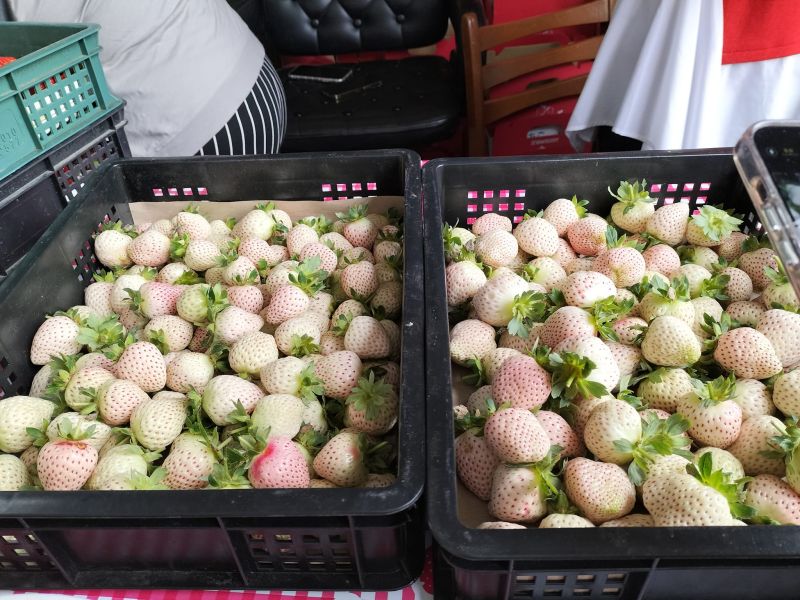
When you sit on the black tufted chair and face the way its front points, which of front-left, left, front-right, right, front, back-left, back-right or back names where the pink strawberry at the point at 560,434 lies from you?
front

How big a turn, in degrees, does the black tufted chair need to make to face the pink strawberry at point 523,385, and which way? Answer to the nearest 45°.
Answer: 0° — it already faces it

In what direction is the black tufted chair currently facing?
toward the camera

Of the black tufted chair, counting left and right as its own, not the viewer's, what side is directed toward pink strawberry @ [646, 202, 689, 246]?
front

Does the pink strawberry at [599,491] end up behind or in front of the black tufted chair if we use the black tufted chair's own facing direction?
in front

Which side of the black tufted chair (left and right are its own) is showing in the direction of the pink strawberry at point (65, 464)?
front

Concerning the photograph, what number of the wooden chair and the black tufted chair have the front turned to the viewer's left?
0

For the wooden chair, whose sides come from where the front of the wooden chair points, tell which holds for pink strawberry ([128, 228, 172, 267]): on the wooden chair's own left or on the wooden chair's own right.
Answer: on the wooden chair's own right

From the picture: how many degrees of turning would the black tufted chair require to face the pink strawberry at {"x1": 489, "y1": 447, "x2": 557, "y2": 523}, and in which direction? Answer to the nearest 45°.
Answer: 0° — it already faces it

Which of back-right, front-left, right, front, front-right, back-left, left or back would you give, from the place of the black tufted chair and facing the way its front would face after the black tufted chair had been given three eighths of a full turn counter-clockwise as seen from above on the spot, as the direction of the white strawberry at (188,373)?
back-right

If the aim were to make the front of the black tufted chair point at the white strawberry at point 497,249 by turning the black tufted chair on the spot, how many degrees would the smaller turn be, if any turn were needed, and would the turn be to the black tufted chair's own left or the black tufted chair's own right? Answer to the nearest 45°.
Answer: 0° — it already faces it

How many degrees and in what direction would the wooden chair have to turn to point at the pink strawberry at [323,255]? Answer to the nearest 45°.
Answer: approximately 45° to its right

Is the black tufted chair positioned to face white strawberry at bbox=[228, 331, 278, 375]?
yes

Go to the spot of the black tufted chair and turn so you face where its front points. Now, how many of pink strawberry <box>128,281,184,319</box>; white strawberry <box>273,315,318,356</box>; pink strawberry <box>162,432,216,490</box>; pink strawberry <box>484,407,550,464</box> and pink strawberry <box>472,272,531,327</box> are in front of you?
5

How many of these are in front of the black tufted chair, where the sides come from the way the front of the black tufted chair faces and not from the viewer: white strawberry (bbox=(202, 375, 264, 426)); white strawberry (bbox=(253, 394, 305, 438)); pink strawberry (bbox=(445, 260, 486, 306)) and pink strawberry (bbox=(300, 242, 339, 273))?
4

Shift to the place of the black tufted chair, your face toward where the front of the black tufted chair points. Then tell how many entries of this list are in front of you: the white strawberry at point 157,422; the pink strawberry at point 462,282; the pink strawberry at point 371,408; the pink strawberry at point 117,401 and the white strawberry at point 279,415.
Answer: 5
